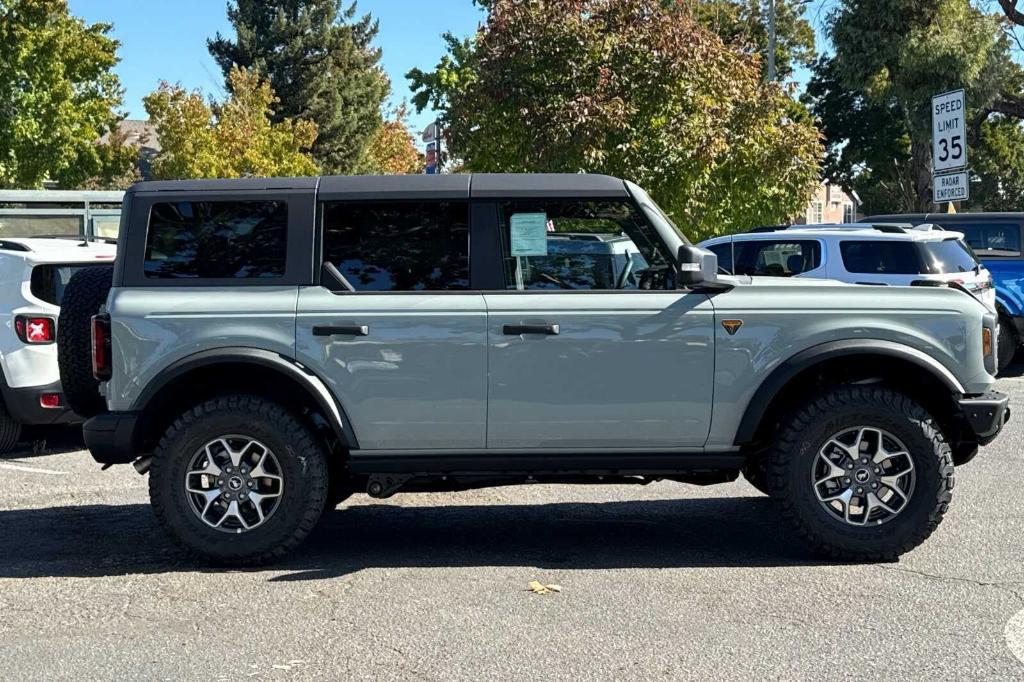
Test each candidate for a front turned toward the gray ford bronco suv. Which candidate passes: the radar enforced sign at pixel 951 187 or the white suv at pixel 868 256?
the radar enforced sign

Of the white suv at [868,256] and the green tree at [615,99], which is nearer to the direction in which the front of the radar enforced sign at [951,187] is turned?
the white suv

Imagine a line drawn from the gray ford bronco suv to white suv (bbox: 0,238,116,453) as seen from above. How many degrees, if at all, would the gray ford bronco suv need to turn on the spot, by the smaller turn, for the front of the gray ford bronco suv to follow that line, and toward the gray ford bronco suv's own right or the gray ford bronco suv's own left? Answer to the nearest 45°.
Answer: approximately 135° to the gray ford bronco suv's own left

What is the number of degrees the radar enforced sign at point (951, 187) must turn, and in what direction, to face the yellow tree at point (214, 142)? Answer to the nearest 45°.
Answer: approximately 135° to its right

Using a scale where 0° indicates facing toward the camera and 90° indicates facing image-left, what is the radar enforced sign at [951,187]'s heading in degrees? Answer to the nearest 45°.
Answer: approximately 0°

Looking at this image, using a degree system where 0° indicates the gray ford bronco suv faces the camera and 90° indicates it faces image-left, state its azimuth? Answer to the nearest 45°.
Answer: approximately 270°

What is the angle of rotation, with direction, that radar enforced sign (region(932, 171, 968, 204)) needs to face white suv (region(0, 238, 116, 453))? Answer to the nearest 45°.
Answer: approximately 45° to its right

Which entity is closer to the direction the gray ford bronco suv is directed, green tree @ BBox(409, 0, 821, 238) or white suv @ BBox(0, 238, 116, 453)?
the green tree

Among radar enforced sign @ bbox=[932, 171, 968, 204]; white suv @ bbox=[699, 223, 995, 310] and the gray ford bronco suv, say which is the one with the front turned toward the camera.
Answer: the radar enforced sign

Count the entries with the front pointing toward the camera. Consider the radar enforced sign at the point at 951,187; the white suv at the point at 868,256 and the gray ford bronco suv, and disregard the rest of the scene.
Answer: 1

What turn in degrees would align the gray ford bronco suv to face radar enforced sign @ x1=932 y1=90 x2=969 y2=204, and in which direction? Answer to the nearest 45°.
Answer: approximately 45° to its left

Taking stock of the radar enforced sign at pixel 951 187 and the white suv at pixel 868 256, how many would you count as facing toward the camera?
1

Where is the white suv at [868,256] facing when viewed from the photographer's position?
facing away from the viewer and to the left of the viewer

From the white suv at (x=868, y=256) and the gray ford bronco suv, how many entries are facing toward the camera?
0

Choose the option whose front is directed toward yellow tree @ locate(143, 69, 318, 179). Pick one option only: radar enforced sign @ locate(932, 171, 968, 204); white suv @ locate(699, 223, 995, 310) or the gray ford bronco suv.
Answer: the white suv
